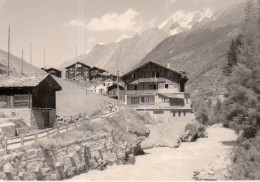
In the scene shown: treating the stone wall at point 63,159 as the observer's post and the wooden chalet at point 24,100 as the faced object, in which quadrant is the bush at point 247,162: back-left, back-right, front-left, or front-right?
back-right

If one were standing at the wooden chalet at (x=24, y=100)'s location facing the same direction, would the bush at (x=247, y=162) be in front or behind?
in front

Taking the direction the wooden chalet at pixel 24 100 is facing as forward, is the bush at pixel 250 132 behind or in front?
in front
